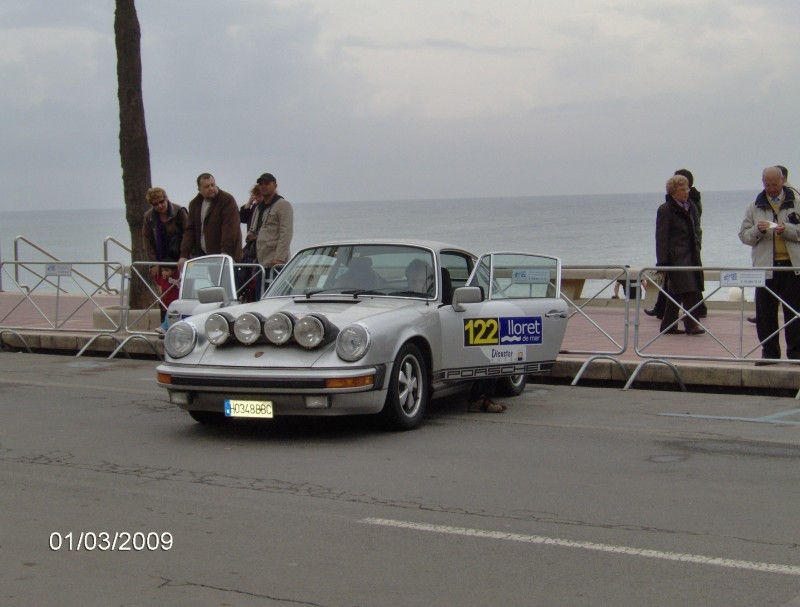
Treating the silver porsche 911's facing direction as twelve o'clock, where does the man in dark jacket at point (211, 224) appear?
The man in dark jacket is roughly at 4 o'clock from the silver porsche 911.

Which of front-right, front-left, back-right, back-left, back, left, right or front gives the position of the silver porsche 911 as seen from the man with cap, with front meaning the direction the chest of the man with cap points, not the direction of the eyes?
front-left

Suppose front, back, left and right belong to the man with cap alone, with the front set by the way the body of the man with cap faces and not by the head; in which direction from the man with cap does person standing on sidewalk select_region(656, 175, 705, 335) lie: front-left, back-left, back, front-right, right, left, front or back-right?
back-left

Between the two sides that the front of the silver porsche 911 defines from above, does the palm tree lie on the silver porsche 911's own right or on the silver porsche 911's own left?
on the silver porsche 911's own right

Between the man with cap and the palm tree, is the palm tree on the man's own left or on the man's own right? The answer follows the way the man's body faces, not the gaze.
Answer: on the man's own right

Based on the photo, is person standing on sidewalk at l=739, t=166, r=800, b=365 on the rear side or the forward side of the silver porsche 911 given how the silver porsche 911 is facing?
on the rear side

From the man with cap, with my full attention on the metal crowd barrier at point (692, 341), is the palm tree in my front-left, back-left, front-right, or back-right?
back-left

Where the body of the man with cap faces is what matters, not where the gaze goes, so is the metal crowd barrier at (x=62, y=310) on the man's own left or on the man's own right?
on the man's own right

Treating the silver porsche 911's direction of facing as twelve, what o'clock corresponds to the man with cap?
The man with cap is roughly at 4 o'clock from the silver porsche 911.
